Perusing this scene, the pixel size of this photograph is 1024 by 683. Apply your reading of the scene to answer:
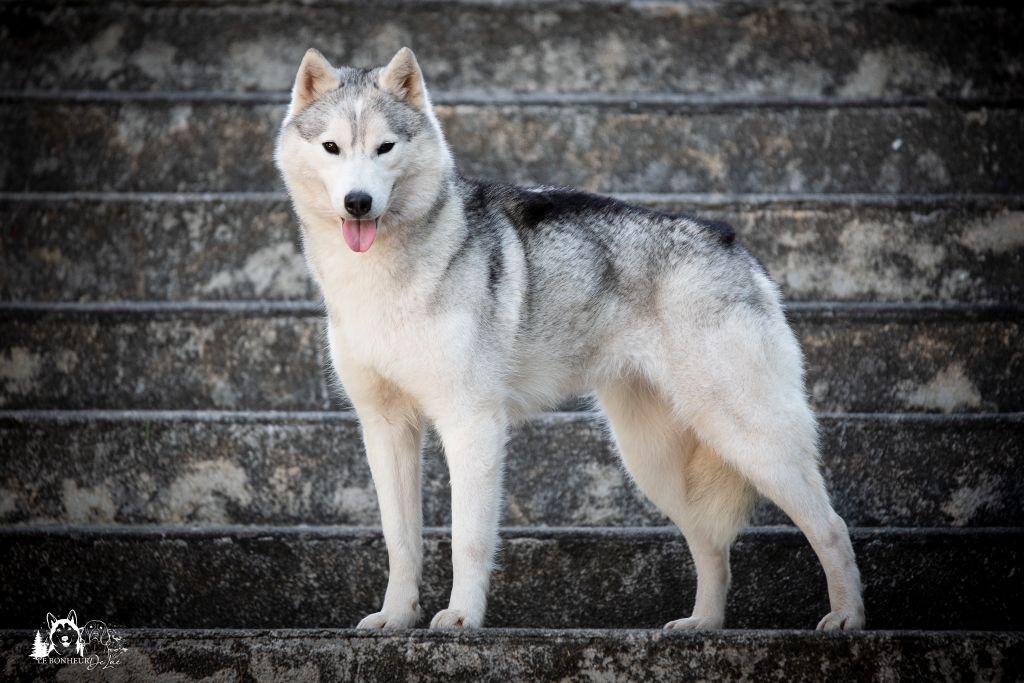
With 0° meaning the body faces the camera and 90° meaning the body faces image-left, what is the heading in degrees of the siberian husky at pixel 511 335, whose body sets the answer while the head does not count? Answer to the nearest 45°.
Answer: approximately 45°

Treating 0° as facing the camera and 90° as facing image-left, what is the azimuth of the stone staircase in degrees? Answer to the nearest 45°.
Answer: approximately 0°
